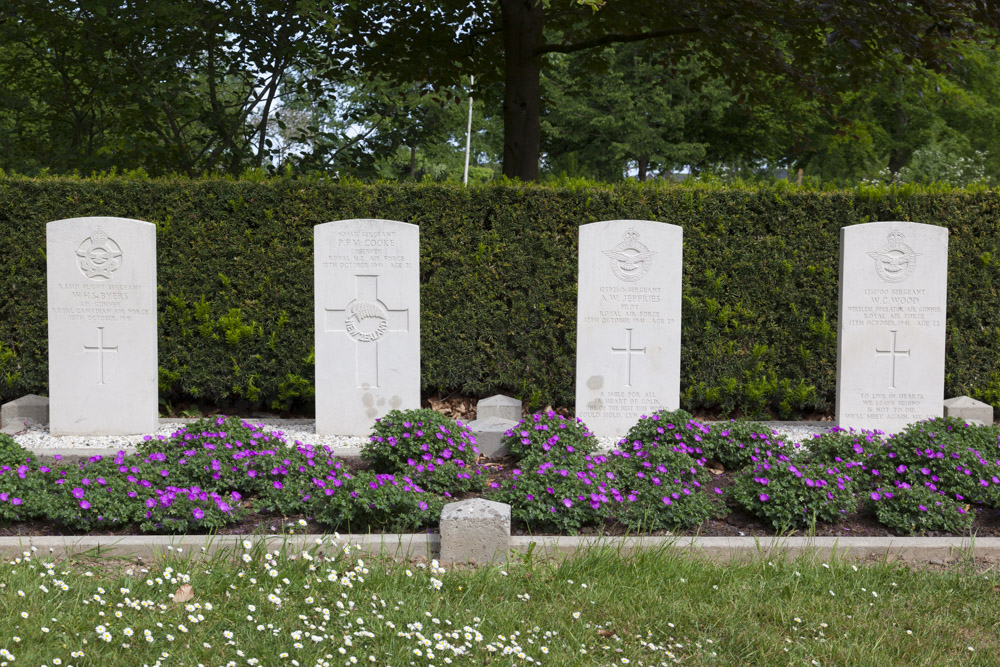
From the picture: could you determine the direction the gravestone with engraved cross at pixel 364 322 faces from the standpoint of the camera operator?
facing the viewer

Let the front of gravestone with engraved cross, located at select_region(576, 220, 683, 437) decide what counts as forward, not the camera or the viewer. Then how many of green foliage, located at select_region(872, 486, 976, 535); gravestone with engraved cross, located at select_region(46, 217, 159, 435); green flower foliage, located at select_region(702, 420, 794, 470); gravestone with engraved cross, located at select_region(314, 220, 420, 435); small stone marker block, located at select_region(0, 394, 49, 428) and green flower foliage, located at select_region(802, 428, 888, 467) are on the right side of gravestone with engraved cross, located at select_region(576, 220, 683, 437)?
3

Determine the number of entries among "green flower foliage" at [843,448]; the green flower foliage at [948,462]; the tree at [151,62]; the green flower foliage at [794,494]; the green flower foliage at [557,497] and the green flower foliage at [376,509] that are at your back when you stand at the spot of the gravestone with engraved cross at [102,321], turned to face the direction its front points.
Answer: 1

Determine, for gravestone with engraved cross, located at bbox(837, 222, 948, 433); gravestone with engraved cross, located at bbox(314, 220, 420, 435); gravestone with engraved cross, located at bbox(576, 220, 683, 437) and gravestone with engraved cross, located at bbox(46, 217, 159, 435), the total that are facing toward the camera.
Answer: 4

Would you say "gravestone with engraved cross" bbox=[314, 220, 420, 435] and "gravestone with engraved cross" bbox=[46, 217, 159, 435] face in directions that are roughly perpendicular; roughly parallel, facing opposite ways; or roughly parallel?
roughly parallel

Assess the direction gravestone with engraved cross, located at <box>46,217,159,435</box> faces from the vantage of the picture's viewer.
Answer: facing the viewer

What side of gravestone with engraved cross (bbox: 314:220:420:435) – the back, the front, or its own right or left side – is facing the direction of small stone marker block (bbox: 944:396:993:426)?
left

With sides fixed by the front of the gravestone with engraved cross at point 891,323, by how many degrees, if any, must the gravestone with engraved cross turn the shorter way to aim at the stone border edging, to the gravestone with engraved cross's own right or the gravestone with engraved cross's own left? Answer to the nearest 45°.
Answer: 0° — it already faces it

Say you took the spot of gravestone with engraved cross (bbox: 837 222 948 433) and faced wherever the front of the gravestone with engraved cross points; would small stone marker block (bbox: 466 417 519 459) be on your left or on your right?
on your right

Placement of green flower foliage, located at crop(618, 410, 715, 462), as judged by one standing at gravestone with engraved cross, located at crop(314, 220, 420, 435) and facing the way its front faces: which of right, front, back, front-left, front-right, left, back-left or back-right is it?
front-left

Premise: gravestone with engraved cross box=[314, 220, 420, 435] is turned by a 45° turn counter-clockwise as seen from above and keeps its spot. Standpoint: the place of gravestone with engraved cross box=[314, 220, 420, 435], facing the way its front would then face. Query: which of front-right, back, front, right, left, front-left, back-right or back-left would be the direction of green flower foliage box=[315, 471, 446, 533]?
front-right

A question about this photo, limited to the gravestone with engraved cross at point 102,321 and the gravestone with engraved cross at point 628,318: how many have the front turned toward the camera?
2

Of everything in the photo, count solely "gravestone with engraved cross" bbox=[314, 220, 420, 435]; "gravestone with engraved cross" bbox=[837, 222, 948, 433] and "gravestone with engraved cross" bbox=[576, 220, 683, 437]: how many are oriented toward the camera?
3

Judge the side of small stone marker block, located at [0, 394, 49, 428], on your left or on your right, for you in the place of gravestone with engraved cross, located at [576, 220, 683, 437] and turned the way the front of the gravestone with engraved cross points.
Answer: on your right
